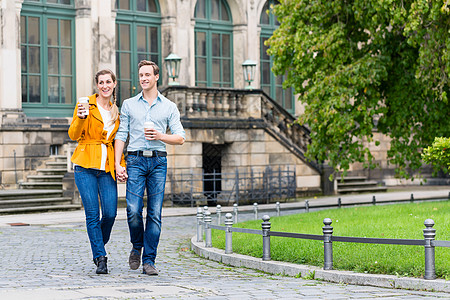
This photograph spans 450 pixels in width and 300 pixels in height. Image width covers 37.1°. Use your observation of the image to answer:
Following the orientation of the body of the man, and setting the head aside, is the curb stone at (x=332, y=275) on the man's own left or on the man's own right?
on the man's own left

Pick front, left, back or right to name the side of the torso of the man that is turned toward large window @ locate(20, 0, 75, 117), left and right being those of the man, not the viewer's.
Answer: back

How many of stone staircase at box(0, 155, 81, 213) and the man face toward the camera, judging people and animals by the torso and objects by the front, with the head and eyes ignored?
2

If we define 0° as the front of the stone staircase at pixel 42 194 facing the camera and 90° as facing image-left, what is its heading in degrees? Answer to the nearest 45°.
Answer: approximately 0°

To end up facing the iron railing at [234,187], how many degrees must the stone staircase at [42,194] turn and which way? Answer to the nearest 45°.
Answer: approximately 90° to its left

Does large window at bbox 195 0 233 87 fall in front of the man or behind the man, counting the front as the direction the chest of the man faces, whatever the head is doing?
behind

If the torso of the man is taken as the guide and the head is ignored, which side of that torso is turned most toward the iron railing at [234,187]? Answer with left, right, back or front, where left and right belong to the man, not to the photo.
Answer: back

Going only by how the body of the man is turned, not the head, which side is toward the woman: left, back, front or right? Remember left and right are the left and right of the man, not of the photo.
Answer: right
